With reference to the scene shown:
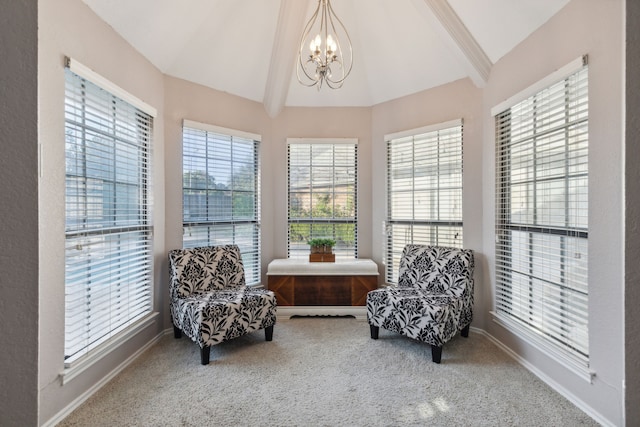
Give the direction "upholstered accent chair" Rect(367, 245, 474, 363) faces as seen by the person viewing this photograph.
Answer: facing the viewer and to the left of the viewer

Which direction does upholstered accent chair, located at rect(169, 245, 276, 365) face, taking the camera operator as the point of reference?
facing the viewer and to the right of the viewer

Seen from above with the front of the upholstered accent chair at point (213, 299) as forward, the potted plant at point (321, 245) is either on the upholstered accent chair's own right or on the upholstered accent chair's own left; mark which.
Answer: on the upholstered accent chair's own left

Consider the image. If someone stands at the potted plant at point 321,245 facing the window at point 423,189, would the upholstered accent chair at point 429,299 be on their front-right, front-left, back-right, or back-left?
front-right

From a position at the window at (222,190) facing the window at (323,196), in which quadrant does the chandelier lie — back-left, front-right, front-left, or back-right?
front-right

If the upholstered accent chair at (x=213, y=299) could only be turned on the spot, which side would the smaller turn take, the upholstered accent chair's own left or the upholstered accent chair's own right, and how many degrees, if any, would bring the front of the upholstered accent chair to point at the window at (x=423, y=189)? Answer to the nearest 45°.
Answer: approximately 45° to the upholstered accent chair's own left

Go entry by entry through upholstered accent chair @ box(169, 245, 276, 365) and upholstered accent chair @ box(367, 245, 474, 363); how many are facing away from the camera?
0
